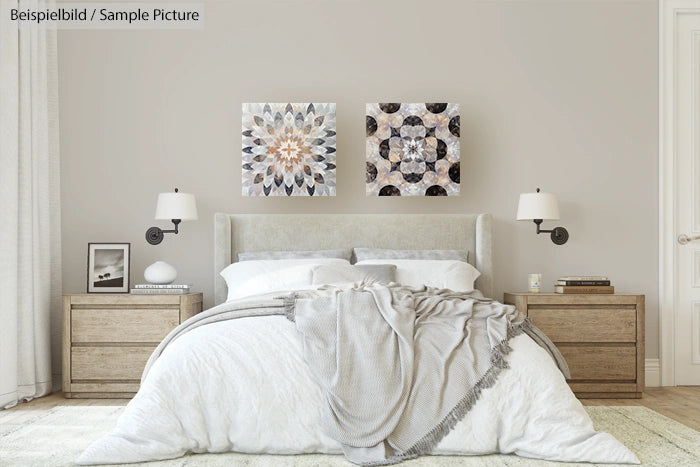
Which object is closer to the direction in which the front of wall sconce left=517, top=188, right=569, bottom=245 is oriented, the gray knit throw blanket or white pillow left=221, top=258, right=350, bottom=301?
the gray knit throw blanket

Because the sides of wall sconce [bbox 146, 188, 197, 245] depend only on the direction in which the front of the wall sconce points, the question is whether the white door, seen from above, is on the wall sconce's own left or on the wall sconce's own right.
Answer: on the wall sconce's own left

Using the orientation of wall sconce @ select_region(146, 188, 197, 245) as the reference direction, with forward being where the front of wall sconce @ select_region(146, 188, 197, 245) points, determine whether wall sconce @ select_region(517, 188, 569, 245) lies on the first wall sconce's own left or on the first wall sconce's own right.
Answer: on the first wall sconce's own left

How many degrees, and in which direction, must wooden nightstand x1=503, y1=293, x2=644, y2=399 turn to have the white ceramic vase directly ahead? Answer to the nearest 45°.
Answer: approximately 90° to its right

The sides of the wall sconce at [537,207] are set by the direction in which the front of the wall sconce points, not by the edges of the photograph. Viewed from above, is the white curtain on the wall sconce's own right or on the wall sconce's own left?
on the wall sconce's own right

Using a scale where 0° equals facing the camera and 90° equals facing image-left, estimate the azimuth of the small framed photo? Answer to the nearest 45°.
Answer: approximately 0°

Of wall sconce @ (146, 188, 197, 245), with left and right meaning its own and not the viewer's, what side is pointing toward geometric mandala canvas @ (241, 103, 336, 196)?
left

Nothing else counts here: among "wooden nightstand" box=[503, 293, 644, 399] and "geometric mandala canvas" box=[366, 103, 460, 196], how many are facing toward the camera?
2
